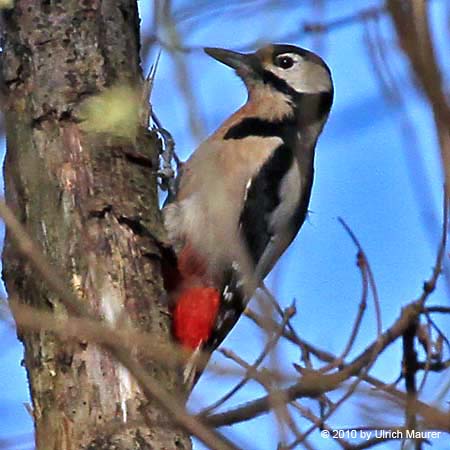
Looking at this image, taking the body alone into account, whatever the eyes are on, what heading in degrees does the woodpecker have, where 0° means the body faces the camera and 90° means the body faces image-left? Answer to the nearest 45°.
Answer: approximately 90°
